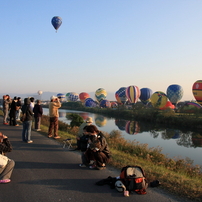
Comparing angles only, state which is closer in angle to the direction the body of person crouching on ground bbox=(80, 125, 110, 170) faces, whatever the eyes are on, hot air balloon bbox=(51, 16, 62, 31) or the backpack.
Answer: the backpack
